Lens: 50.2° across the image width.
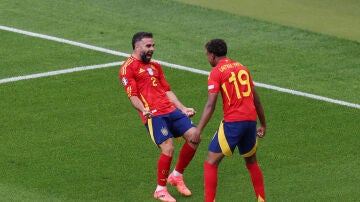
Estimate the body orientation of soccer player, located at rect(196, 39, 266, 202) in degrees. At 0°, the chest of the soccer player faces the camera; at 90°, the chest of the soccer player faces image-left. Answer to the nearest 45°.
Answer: approximately 135°

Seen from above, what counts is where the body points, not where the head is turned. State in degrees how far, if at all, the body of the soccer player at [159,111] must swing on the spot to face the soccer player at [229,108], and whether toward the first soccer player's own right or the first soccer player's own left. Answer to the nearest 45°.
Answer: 0° — they already face them

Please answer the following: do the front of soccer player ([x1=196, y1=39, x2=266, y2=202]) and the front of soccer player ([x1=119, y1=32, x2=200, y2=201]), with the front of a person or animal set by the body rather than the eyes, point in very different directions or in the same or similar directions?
very different directions

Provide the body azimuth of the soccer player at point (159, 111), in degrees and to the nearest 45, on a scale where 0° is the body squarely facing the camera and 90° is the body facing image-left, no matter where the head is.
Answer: approximately 315°
